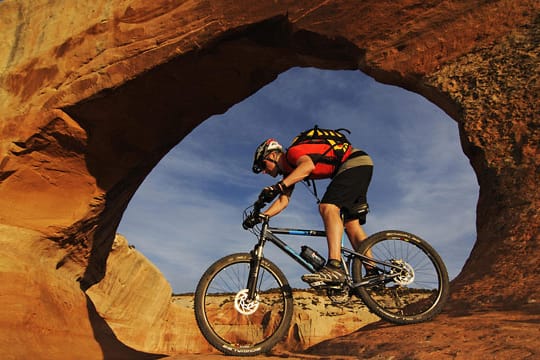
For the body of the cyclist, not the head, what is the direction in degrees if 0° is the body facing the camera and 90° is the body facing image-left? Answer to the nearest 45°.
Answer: approximately 90°
